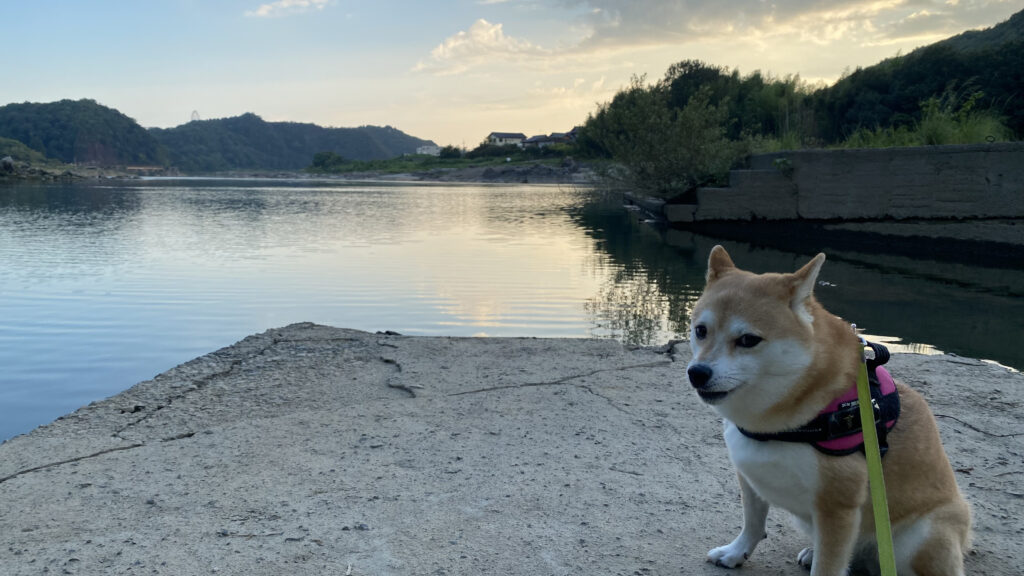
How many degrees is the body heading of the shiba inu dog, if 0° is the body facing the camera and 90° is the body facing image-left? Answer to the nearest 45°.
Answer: approximately 45°

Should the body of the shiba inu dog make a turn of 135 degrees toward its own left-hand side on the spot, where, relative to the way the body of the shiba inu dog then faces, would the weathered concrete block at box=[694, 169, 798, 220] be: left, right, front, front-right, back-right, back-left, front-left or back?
left

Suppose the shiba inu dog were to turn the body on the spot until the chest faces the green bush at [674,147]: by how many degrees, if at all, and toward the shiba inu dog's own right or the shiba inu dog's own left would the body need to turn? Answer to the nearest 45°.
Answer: approximately 135° to the shiba inu dog's own right

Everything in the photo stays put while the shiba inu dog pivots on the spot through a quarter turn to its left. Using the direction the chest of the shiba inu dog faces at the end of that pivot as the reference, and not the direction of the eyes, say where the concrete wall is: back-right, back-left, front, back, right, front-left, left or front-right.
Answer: back-left
